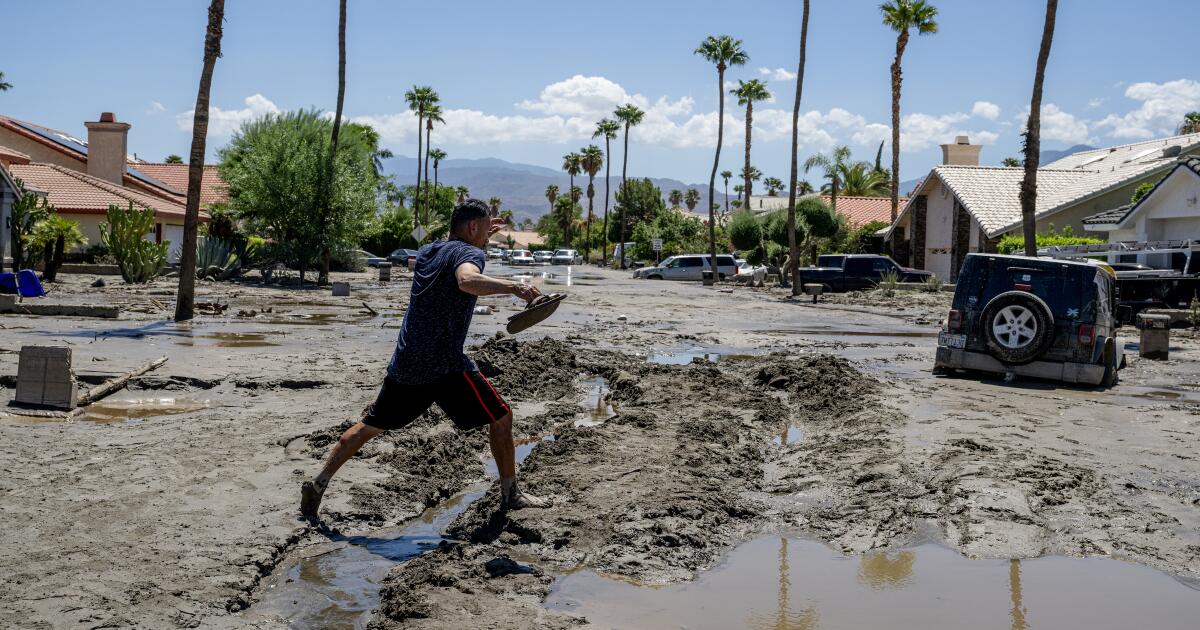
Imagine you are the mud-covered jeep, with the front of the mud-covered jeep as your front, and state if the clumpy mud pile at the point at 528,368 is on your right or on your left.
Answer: on your left

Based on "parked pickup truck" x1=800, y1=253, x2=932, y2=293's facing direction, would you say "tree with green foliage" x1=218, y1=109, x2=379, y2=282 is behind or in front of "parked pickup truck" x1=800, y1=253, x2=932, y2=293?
behind

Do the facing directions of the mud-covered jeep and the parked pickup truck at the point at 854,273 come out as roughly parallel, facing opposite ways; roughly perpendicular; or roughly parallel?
roughly perpendicular

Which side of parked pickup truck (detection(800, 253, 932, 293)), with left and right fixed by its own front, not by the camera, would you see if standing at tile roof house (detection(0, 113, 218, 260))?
back

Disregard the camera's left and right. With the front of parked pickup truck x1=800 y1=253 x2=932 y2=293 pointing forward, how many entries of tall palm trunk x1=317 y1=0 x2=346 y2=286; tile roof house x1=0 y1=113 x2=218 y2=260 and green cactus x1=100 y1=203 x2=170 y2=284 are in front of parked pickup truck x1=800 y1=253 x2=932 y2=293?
0

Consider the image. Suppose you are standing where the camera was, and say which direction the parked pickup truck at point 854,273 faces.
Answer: facing to the right of the viewer

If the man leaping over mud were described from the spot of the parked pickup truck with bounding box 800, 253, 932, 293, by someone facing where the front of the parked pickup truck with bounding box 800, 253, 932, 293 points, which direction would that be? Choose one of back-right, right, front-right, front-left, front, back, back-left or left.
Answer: right

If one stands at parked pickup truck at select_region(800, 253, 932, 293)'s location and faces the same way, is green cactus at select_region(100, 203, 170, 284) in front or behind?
behind

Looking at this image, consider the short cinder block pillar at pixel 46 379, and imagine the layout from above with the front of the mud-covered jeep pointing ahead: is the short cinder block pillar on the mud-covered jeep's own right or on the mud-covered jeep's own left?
on the mud-covered jeep's own left

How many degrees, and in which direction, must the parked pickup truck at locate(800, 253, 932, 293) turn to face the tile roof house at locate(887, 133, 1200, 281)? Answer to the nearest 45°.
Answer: approximately 45° to its left

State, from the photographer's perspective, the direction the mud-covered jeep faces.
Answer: facing away from the viewer

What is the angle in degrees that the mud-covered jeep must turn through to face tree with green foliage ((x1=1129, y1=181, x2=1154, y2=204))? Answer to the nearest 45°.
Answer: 0° — it already faces it

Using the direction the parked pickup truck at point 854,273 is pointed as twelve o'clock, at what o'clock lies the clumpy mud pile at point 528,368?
The clumpy mud pile is roughly at 3 o'clock from the parked pickup truck.

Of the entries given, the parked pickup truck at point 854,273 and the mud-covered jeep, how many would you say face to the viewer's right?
1
